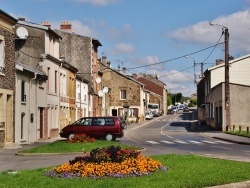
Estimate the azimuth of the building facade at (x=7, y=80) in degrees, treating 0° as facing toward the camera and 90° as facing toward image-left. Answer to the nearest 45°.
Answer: approximately 315°

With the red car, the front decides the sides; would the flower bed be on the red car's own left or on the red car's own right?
on the red car's own left

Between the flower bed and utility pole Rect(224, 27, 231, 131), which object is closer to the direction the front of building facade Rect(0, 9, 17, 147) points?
the flower bed

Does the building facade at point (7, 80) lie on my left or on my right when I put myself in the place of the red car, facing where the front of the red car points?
on my left

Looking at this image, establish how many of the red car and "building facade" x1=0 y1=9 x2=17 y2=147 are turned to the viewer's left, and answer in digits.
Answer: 1

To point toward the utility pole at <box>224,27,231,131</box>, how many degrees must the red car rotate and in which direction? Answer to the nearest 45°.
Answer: approximately 135° to its right

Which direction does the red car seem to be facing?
to the viewer's left

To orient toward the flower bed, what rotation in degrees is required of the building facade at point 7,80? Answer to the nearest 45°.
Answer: approximately 45° to its right

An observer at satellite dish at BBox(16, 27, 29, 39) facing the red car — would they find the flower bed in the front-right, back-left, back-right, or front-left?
front-right

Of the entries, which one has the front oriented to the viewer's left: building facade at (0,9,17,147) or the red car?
the red car

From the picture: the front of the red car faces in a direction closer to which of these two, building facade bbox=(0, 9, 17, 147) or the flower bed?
the building facade

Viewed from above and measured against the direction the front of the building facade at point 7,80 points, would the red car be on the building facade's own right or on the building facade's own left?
on the building facade's own left

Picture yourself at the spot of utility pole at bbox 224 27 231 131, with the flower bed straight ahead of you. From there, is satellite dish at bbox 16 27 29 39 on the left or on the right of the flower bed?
right

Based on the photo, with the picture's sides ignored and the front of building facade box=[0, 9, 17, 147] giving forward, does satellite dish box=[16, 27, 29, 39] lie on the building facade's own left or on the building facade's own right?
on the building facade's own left
